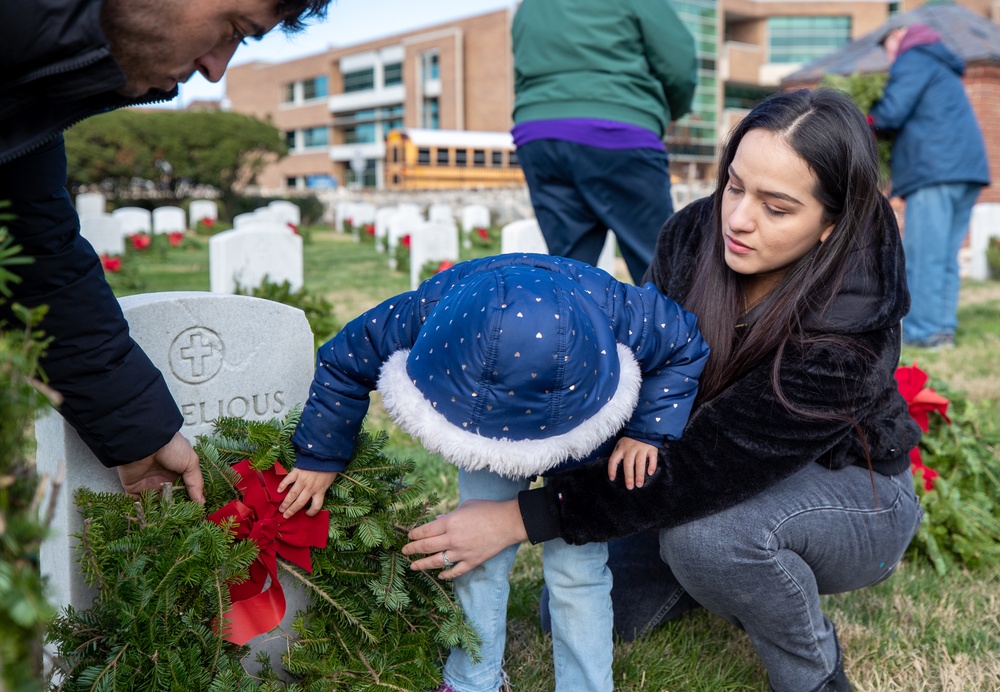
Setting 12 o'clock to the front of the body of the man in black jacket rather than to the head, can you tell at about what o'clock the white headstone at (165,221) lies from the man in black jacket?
The white headstone is roughly at 9 o'clock from the man in black jacket.

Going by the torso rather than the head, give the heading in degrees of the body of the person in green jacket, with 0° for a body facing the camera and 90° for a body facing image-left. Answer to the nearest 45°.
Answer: approximately 180°

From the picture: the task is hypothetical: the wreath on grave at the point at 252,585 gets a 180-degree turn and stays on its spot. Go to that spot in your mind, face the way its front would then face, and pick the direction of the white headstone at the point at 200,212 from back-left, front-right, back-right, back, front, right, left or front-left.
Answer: front

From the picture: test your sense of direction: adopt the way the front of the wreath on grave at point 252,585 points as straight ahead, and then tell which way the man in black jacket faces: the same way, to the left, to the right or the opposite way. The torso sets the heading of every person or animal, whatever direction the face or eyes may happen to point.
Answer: to the left

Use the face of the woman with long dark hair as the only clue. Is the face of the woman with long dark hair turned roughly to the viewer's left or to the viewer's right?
to the viewer's left

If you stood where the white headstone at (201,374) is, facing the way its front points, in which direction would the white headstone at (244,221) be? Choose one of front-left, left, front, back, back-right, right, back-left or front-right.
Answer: back

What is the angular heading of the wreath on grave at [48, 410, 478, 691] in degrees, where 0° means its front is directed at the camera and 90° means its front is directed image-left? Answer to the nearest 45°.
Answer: approximately 0°

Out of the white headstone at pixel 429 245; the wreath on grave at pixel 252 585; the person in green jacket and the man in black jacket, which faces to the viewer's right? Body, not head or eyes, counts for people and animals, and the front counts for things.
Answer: the man in black jacket

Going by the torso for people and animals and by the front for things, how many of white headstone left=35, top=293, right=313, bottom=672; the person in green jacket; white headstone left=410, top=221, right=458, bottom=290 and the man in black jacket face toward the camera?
2
